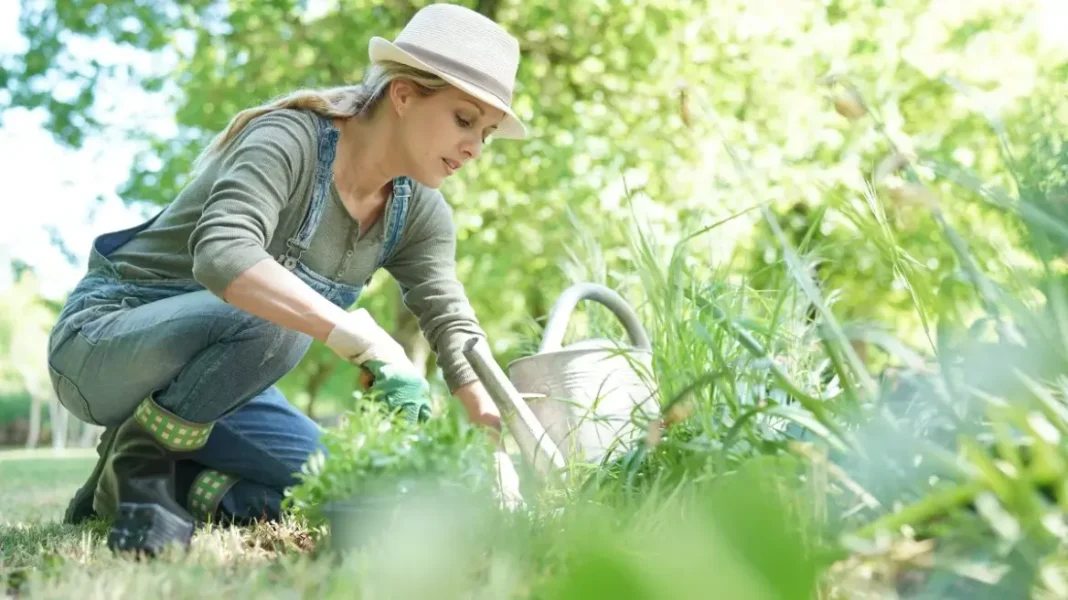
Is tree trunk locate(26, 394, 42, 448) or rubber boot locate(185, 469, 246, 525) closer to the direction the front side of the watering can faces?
the rubber boot

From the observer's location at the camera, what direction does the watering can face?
facing the viewer and to the left of the viewer

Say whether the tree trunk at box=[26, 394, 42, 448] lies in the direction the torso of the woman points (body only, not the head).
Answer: no

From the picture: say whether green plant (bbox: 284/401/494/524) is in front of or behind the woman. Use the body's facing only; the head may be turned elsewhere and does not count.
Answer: in front

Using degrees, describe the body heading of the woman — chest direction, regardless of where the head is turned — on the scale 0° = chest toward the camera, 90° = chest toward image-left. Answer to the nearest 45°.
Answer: approximately 315°

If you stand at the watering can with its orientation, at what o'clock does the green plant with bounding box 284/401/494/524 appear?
The green plant is roughly at 11 o'clock from the watering can.

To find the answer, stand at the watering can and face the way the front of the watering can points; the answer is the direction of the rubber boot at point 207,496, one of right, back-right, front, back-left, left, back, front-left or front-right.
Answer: front-right
